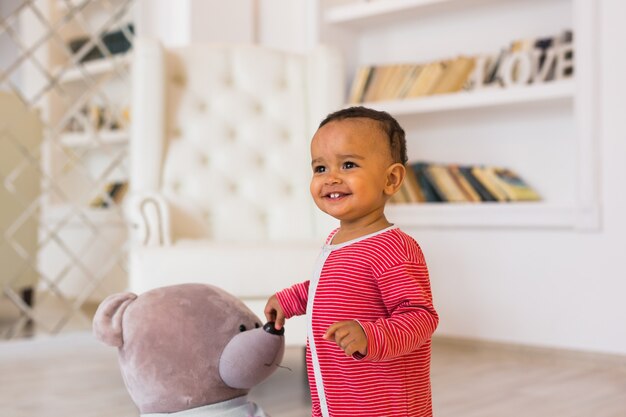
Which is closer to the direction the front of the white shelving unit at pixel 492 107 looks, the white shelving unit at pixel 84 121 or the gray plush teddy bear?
the gray plush teddy bear

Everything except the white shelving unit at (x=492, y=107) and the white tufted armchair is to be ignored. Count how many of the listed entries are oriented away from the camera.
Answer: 0

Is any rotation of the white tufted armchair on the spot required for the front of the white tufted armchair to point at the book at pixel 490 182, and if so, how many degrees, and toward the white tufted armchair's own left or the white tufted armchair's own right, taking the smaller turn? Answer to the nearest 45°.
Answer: approximately 90° to the white tufted armchair's own left

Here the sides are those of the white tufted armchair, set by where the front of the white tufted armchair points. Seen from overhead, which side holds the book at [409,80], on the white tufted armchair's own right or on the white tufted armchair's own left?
on the white tufted armchair's own left

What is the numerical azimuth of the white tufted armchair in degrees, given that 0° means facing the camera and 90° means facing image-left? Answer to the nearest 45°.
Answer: approximately 0°

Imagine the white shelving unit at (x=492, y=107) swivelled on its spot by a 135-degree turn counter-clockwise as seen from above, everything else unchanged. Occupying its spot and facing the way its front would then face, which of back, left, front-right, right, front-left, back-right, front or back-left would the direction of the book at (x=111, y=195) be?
back

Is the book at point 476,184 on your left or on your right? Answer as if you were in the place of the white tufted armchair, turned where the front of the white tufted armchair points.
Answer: on your left

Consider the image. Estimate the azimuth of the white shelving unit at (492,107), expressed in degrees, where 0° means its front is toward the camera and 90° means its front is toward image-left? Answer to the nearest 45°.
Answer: approximately 45°

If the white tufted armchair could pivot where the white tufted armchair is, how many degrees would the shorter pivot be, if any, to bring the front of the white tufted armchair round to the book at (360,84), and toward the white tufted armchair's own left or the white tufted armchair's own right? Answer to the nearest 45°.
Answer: approximately 135° to the white tufted armchair's own left
